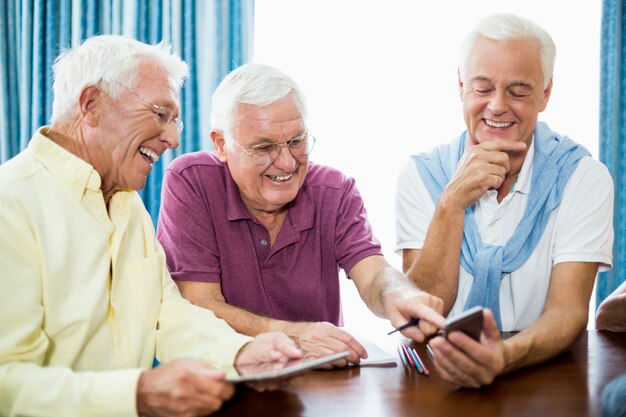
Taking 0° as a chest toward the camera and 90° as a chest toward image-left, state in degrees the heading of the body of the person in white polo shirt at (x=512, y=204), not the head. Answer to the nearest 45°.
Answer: approximately 0°

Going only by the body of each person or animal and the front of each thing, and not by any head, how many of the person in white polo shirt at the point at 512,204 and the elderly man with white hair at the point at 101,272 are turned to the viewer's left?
0

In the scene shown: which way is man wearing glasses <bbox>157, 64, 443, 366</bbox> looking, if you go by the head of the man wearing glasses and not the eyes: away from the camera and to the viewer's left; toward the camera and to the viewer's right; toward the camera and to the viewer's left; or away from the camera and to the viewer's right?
toward the camera and to the viewer's right

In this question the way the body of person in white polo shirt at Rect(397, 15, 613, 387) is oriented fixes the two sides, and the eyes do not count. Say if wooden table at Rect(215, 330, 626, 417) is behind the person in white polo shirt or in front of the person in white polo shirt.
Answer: in front

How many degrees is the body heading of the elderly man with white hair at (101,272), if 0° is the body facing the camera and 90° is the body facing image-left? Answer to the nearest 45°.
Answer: approximately 315°
